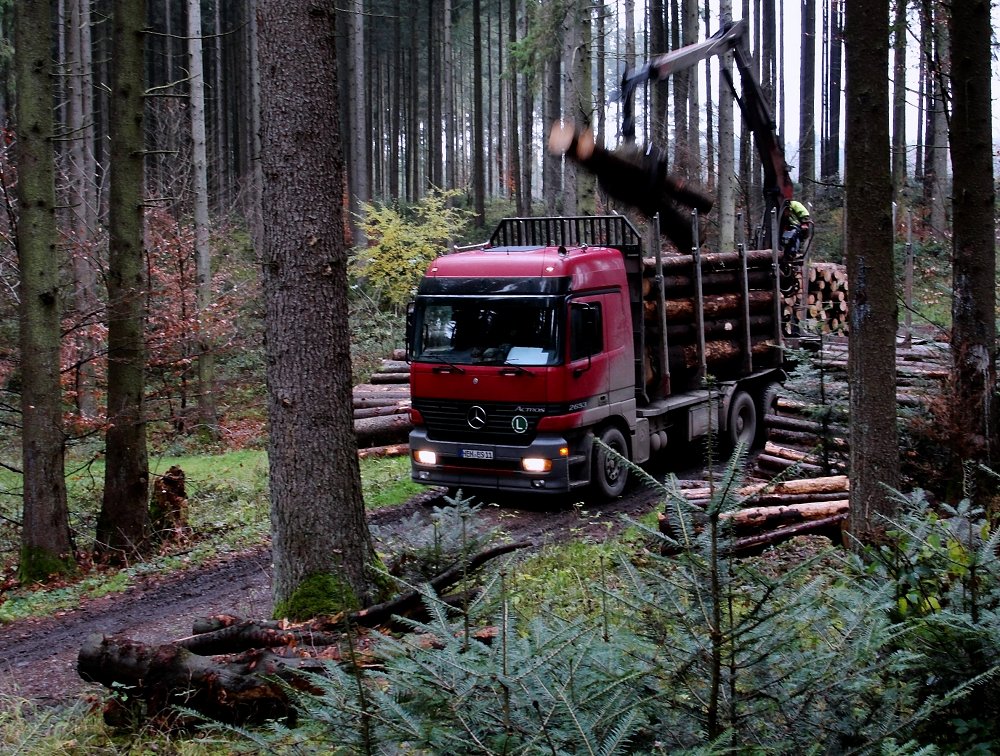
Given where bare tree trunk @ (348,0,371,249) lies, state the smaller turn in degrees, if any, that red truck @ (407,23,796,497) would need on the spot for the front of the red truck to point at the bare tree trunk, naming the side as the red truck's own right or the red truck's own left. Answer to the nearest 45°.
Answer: approximately 135° to the red truck's own right

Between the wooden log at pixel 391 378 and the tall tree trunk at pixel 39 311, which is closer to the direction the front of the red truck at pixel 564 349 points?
the tall tree trunk

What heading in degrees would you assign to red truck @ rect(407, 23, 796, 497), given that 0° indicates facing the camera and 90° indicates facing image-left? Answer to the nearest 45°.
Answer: approximately 45°

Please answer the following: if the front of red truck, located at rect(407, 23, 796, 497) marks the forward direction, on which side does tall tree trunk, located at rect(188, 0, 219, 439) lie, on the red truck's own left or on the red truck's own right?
on the red truck's own right

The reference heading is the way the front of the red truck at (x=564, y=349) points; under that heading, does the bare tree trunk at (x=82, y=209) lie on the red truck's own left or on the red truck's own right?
on the red truck's own right

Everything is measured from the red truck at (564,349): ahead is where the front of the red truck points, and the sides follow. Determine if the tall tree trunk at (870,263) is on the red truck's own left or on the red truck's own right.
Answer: on the red truck's own left

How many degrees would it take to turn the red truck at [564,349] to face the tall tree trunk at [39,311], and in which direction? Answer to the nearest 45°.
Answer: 0° — it already faces it
